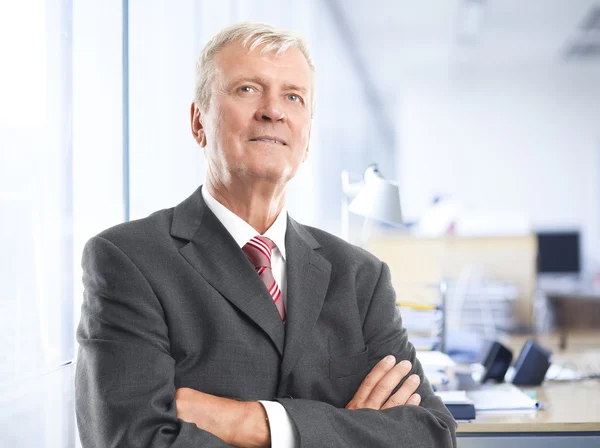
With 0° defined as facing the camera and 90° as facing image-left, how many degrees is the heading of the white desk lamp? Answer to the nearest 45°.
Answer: approximately 270°

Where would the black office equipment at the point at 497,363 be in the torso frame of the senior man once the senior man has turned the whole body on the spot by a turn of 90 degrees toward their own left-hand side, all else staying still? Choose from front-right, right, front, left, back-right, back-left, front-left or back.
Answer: front

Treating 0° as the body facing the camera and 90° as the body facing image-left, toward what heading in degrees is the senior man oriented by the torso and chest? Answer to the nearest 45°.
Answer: approximately 315°

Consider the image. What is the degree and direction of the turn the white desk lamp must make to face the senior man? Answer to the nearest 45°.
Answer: approximately 90° to its right

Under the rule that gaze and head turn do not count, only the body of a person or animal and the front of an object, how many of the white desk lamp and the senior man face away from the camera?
0
